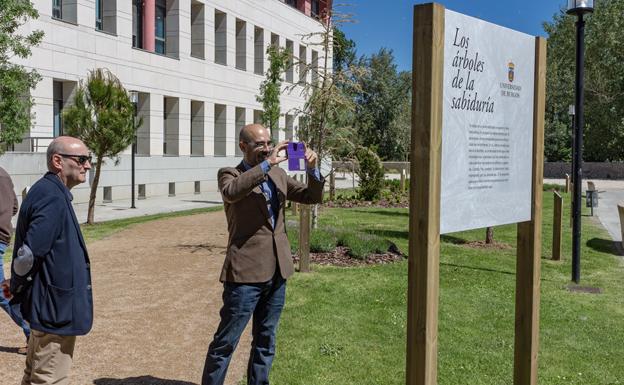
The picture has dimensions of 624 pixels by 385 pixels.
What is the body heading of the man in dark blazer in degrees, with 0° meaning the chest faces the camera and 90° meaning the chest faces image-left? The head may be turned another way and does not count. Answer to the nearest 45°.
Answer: approximately 270°

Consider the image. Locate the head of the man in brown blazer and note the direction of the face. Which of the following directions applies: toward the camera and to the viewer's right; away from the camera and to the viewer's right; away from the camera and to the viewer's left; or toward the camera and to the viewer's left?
toward the camera and to the viewer's right

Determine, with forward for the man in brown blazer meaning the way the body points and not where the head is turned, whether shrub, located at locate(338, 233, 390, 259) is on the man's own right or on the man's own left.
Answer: on the man's own left

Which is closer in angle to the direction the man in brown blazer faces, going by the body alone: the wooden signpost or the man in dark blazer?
the wooden signpost

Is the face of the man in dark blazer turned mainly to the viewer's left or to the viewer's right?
to the viewer's right

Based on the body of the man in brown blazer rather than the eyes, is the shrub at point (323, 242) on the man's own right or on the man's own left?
on the man's own left

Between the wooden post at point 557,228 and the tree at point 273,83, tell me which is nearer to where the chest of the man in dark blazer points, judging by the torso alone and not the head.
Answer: the wooden post

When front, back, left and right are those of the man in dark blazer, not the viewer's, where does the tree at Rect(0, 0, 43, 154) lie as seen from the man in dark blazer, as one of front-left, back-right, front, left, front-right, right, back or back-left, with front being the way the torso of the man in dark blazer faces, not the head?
left

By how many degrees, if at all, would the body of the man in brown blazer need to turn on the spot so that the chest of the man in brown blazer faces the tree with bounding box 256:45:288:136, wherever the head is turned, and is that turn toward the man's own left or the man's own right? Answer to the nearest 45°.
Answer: approximately 135° to the man's own left

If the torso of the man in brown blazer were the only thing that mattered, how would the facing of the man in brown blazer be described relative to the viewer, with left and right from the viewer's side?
facing the viewer and to the right of the viewer

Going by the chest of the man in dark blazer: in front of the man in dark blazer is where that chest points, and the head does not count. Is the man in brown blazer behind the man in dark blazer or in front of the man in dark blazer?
in front

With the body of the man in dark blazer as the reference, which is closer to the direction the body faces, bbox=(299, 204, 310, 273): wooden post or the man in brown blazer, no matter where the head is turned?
the man in brown blazer

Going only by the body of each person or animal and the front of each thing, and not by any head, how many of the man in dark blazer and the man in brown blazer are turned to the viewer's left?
0

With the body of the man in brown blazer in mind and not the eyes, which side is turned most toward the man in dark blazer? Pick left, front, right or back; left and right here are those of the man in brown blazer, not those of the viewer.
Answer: right
